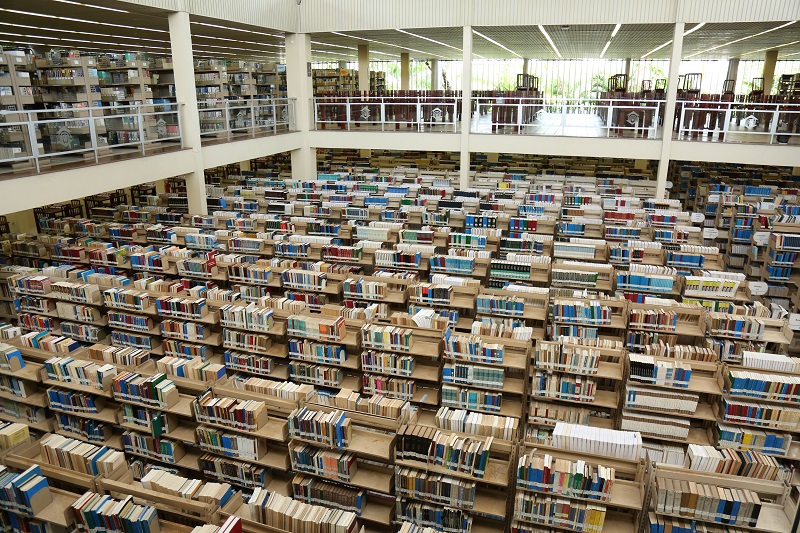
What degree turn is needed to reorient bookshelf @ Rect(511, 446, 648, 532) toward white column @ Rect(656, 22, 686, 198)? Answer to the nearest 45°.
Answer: approximately 180°

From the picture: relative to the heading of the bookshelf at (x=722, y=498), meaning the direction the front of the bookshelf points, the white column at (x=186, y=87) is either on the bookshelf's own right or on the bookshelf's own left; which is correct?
on the bookshelf's own right

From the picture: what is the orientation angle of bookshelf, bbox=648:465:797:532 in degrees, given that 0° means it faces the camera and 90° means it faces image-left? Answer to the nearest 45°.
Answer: approximately 0°

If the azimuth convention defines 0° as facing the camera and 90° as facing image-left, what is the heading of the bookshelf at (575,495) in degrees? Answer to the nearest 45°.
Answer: approximately 0°

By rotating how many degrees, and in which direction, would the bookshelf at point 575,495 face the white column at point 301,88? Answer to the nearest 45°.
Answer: approximately 135° to its right

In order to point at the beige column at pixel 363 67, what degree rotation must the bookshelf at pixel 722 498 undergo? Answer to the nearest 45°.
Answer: approximately 135° to its right

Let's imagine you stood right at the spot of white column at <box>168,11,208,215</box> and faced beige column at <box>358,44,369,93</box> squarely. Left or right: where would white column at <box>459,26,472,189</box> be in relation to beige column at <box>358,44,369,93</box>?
right

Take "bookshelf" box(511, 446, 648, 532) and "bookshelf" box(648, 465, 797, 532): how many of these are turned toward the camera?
2

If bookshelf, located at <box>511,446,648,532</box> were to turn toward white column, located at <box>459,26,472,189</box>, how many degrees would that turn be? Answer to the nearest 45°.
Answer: approximately 180°

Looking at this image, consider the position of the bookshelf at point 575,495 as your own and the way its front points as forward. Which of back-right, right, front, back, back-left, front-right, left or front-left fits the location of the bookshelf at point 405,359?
back-right

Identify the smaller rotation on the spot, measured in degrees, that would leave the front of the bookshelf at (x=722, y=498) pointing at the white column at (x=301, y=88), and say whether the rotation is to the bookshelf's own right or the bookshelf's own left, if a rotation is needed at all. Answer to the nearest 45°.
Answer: approximately 135° to the bookshelf's own right
